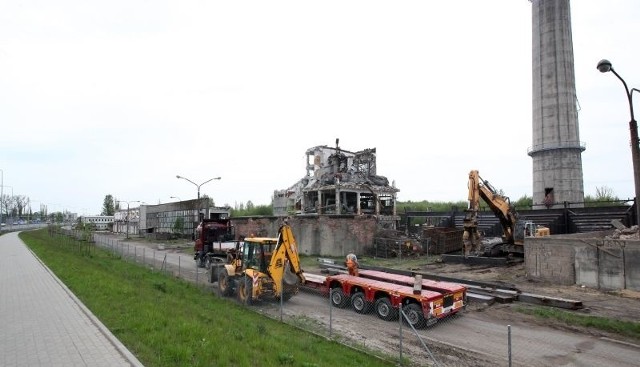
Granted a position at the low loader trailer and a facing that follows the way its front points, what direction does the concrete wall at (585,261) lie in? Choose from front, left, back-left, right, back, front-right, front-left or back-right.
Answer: right

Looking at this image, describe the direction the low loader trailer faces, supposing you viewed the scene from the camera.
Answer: facing away from the viewer and to the left of the viewer

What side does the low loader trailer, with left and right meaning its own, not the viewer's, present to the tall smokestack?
right
